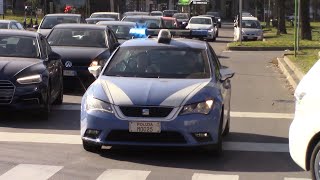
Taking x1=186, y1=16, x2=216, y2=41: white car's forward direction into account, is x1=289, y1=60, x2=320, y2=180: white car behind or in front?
in front

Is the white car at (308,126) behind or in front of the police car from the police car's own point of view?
in front

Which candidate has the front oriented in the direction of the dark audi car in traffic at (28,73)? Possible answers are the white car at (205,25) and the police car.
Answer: the white car

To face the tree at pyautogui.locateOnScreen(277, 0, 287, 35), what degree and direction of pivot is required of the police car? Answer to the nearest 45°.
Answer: approximately 180°

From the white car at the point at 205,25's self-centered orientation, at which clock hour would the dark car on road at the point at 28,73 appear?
The dark car on road is roughly at 12 o'clock from the white car.

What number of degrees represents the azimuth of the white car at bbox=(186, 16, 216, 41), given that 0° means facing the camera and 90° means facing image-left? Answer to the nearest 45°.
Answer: approximately 0°

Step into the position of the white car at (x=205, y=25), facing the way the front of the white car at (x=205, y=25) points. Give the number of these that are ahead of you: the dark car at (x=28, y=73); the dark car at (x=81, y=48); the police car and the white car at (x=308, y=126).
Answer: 4

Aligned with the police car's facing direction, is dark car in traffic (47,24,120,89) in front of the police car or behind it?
behind

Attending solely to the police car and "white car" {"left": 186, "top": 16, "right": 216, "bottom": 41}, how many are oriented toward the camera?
2

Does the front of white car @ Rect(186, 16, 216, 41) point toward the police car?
yes

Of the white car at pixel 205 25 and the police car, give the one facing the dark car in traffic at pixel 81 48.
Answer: the white car

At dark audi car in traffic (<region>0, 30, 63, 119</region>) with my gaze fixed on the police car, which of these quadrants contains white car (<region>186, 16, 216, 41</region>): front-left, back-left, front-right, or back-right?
back-left
